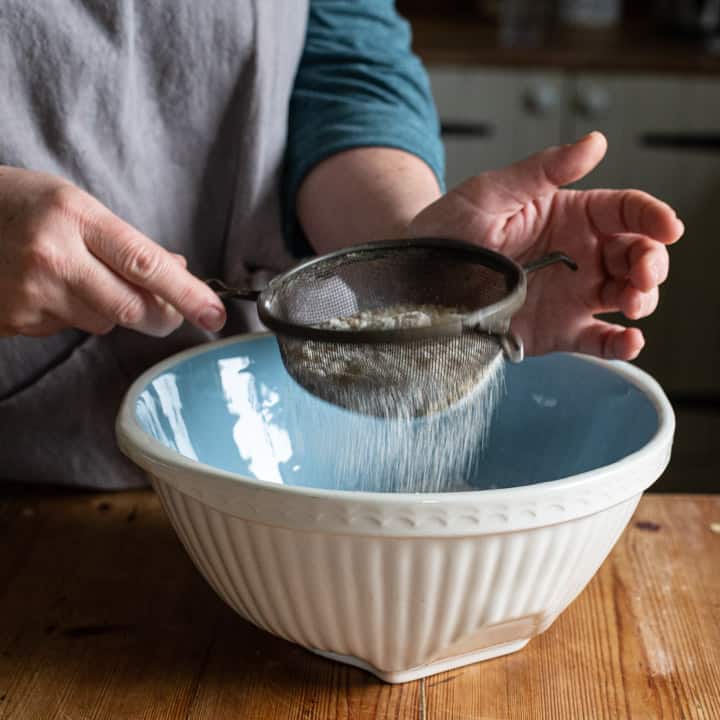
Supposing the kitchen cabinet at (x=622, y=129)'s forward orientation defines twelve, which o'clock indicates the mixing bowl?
The mixing bowl is roughly at 12 o'clock from the kitchen cabinet.

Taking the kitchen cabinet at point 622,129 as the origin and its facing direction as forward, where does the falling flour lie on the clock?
The falling flour is roughly at 12 o'clock from the kitchen cabinet.

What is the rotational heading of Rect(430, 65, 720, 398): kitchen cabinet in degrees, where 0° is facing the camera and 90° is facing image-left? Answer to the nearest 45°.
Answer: approximately 0°
